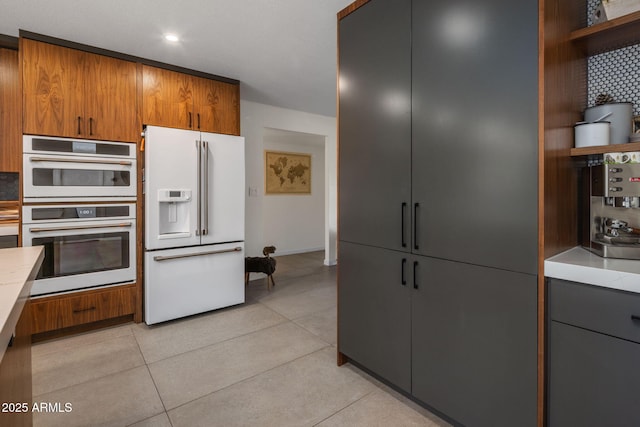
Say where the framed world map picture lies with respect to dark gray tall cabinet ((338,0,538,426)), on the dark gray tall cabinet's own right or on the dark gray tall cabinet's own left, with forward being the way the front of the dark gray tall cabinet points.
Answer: on the dark gray tall cabinet's own right

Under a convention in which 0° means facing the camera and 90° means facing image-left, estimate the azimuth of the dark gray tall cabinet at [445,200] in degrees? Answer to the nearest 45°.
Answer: approximately 45°

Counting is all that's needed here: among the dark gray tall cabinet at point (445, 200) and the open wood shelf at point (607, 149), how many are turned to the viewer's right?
0

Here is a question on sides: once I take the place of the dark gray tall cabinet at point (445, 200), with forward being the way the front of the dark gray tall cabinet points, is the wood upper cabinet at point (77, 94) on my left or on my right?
on my right

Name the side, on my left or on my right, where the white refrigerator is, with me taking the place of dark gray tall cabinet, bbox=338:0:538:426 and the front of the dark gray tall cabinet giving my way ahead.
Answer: on my right

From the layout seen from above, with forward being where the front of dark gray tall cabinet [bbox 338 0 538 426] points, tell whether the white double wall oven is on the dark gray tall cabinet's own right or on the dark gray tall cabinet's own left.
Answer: on the dark gray tall cabinet's own right

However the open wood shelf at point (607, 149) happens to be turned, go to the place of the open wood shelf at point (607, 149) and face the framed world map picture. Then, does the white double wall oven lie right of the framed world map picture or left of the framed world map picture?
left

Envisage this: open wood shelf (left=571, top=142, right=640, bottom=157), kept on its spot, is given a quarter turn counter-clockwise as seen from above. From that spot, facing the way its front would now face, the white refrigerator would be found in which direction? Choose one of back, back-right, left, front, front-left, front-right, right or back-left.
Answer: back
